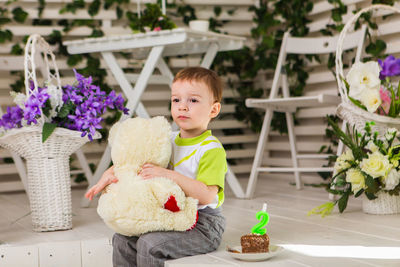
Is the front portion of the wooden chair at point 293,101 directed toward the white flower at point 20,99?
yes

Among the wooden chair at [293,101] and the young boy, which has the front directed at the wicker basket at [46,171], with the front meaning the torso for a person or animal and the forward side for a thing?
the wooden chair

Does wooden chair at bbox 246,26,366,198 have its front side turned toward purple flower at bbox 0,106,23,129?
yes

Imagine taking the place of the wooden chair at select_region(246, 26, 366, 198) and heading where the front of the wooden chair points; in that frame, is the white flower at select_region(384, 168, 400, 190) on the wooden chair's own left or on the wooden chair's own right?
on the wooden chair's own left

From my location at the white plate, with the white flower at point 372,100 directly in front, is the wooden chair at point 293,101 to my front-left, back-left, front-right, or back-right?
front-left

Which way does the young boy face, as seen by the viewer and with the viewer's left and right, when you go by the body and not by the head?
facing the viewer and to the left of the viewer

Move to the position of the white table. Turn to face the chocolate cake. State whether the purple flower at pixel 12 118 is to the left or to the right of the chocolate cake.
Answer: right

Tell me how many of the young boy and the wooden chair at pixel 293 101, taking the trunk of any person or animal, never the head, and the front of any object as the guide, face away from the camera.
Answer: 0

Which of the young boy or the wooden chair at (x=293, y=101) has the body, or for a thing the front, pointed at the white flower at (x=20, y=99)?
the wooden chair

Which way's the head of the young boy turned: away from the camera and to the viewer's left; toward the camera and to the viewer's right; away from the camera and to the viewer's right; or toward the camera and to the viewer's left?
toward the camera and to the viewer's left

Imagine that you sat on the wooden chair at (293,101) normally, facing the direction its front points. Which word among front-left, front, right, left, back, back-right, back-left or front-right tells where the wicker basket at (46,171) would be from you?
front

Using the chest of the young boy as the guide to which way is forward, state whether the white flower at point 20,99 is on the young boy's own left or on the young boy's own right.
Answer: on the young boy's own right

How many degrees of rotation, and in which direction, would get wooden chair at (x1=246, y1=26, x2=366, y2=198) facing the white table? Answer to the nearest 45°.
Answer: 0° — it already faces it
